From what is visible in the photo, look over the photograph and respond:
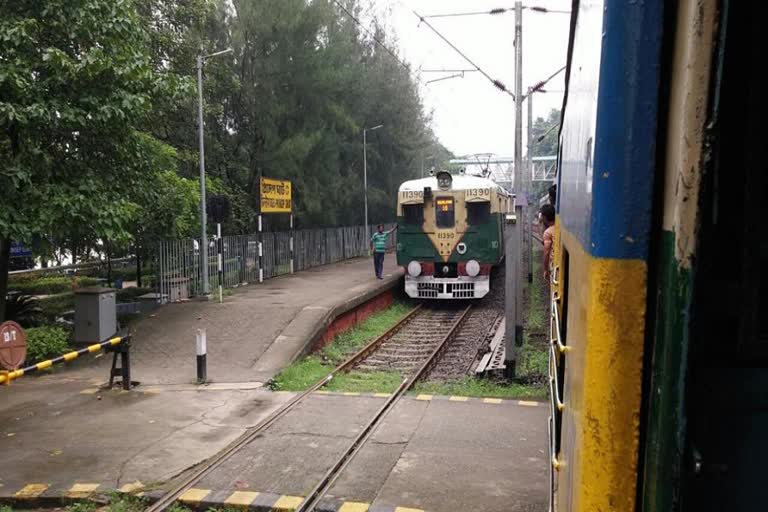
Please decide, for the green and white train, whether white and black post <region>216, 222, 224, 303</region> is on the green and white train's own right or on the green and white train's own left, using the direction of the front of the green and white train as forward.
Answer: on the green and white train's own right

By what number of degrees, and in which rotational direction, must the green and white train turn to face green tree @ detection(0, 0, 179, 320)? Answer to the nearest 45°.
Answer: approximately 45° to its right

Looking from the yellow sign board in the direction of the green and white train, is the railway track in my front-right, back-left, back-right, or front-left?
front-right

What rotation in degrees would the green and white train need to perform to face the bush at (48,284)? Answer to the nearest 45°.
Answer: approximately 90° to its right

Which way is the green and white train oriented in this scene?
toward the camera

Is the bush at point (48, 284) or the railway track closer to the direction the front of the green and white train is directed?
the railway track

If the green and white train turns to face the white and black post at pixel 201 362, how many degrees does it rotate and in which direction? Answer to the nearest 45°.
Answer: approximately 45° to its right

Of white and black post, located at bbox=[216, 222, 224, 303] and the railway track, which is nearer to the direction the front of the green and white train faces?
the railway track

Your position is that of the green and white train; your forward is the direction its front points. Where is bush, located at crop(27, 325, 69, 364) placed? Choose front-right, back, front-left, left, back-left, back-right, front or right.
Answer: front-right

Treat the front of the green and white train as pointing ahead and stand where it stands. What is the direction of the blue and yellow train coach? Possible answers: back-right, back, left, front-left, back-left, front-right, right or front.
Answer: front

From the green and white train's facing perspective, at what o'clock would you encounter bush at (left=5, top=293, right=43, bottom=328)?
The bush is roughly at 2 o'clock from the green and white train.

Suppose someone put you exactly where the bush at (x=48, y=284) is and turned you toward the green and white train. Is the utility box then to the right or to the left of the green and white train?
right

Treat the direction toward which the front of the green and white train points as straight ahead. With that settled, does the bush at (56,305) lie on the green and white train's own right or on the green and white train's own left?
on the green and white train's own right
